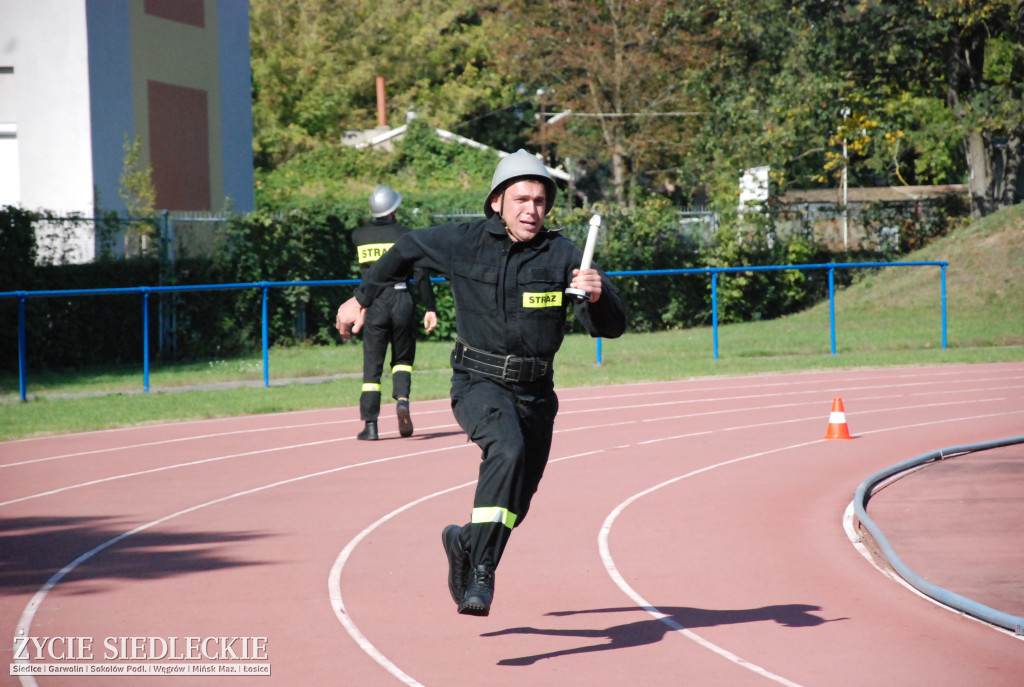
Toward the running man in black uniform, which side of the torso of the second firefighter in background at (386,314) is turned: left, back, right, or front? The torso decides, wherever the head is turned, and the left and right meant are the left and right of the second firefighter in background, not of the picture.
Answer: back

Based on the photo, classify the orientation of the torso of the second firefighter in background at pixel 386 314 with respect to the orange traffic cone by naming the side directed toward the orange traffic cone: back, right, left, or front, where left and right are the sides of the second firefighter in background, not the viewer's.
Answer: right

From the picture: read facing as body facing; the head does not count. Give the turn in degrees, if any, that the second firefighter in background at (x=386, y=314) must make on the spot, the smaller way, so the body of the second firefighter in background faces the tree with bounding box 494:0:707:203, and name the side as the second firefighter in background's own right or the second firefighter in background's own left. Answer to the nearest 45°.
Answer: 0° — they already face it

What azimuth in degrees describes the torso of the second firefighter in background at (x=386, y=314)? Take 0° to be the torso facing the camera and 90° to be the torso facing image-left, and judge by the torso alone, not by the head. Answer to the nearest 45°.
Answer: approximately 180°

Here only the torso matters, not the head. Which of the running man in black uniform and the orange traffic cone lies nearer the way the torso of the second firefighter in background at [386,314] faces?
the orange traffic cone

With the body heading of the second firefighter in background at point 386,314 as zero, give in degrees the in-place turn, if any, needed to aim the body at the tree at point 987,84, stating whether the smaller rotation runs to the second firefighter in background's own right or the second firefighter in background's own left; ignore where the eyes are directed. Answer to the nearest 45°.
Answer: approximately 45° to the second firefighter in background's own right

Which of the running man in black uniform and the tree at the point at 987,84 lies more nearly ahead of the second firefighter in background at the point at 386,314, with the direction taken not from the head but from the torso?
the tree

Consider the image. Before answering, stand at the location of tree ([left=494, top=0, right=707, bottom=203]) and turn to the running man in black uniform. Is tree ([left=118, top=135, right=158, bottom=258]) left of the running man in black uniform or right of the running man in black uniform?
right
